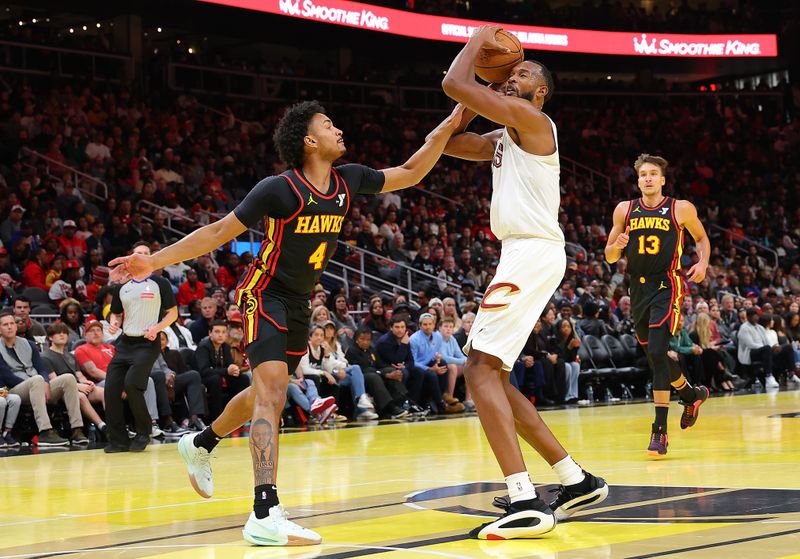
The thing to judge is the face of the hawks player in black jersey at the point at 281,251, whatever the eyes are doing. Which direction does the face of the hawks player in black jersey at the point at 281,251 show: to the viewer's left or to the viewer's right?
to the viewer's right

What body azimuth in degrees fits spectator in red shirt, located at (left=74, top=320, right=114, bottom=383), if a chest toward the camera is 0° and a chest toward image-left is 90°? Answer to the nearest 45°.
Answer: approximately 315°

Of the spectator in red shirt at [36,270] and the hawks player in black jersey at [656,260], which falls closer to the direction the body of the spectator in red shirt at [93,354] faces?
the hawks player in black jersey

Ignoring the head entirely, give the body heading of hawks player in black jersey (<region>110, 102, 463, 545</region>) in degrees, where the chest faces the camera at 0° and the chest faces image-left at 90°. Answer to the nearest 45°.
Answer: approximately 315°

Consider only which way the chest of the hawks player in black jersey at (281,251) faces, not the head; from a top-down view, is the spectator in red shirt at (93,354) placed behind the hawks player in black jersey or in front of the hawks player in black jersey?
behind
